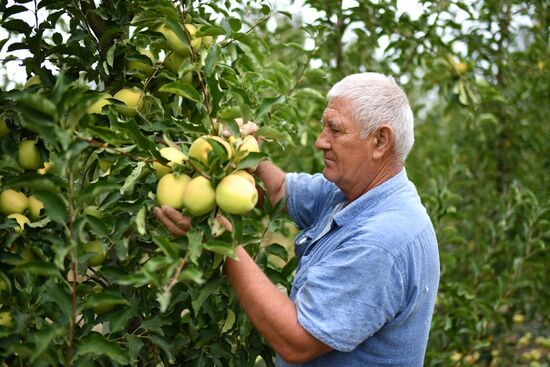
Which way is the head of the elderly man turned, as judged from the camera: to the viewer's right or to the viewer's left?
to the viewer's left

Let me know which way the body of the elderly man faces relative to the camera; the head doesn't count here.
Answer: to the viewer's left

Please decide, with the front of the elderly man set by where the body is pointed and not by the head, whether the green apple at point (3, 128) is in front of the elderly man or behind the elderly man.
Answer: in front

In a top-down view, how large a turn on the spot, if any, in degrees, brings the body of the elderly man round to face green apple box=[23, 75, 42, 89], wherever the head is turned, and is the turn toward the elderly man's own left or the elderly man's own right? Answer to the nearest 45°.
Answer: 0° — they already face it

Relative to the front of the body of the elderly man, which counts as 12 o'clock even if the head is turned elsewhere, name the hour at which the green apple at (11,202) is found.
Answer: The green apple is roughly at 12 o'clock from the elderly man.
